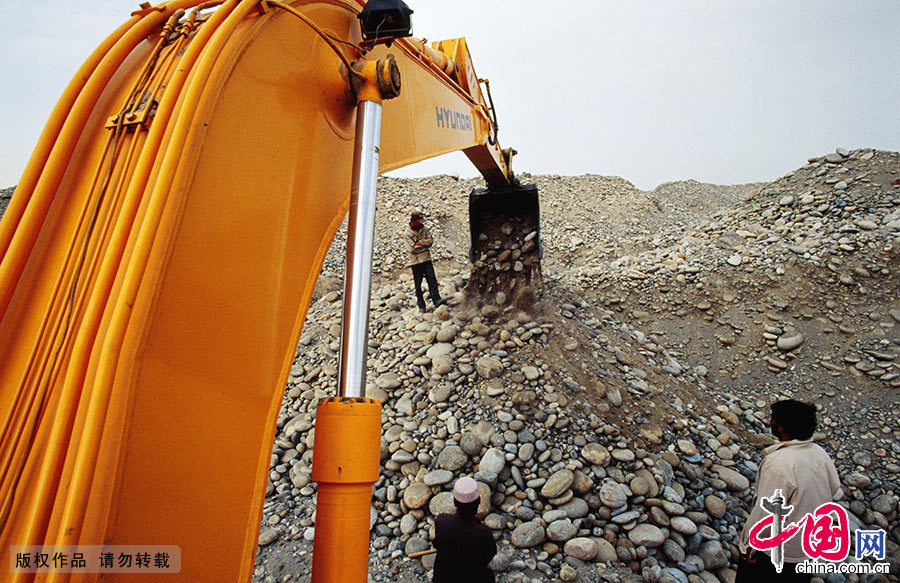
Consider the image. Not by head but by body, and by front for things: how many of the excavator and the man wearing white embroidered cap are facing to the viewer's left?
0

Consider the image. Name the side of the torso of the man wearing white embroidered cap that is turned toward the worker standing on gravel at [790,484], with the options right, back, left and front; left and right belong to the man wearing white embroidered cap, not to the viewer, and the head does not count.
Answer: right

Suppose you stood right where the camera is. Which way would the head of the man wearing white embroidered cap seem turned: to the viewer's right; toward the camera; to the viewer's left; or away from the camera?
away from the camera

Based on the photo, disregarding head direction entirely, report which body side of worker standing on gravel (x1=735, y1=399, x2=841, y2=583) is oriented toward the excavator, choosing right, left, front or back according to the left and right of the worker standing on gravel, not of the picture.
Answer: left

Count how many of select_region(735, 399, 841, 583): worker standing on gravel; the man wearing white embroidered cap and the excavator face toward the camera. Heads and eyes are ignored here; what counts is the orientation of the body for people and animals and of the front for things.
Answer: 0

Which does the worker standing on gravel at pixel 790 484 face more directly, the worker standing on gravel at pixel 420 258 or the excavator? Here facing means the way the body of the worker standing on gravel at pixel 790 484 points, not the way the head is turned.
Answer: the worker standing on gravel

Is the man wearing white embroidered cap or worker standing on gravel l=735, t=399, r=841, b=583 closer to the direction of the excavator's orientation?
the man wearing white embroidered cap

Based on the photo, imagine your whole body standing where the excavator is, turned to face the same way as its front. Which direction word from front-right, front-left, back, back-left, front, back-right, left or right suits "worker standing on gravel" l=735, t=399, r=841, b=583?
front-right

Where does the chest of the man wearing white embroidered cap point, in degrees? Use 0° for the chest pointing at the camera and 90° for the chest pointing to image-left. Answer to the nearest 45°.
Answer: approximately 180°

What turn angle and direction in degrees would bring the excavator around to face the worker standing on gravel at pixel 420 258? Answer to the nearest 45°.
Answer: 0° — it already faces them

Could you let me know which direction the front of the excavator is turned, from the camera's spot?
facing away from the viewer and to the right of the viewer

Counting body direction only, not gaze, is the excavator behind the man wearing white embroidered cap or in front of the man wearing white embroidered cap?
behind

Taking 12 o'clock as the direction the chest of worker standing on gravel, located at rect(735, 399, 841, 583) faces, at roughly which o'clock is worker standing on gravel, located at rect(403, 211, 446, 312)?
worker standing on gravel, located at rect(403, 211, 446, 312) is roughly at 11 o'clock from worker standing on gravel, located at rect(735, 399, 841, 583).

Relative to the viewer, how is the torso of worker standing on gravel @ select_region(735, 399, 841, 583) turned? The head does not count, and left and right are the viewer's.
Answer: facing away from the viewer and to the left of the viewer

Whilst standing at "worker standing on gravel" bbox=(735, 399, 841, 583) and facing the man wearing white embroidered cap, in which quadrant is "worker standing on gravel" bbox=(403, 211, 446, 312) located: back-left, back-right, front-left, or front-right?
front-right

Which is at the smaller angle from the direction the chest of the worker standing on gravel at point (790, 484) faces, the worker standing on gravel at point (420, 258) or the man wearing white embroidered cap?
the worker standing on gravel
